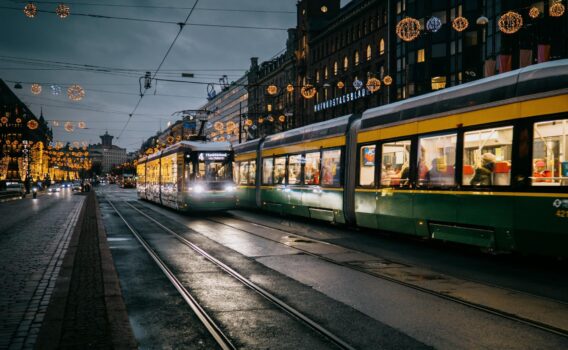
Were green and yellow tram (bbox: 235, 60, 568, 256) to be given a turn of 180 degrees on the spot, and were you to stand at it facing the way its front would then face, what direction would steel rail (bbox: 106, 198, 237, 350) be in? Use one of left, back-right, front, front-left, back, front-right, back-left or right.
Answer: right

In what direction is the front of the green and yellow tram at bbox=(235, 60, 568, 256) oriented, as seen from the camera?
facing away from the viewer and to the left of the viewer

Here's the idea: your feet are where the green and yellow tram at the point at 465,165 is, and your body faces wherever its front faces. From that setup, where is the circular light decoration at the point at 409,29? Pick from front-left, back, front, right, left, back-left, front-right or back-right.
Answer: front-right

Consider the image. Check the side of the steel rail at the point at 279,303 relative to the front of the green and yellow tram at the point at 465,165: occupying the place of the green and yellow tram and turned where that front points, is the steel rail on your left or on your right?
on your left

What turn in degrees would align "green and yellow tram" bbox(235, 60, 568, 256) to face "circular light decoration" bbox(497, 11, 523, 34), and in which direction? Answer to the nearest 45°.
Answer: approximately 45° to its right

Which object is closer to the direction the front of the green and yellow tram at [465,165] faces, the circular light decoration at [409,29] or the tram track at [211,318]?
the circular light decoration

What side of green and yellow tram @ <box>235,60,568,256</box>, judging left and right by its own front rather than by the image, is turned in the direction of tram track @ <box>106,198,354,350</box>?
left
